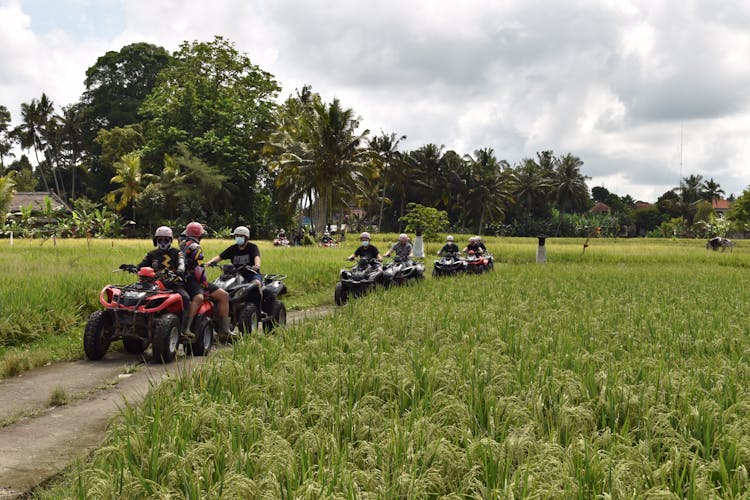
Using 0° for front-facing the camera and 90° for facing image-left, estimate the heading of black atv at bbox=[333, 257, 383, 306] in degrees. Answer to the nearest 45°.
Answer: approximately 45°

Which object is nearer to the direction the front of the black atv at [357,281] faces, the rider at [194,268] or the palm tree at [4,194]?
the rider

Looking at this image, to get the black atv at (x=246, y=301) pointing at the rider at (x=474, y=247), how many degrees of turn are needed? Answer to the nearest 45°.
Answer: approximately 180°

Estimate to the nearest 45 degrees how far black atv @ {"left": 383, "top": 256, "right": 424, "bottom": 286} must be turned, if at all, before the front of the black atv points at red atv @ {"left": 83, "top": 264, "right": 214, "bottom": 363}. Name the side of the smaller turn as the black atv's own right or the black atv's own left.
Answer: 0° — it already faces it

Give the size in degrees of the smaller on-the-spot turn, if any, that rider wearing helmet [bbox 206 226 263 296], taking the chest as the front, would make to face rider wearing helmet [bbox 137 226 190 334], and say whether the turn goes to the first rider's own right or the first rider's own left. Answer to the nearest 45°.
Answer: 0° — they already face them

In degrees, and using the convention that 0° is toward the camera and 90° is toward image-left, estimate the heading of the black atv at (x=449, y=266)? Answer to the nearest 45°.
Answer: approximately 45°

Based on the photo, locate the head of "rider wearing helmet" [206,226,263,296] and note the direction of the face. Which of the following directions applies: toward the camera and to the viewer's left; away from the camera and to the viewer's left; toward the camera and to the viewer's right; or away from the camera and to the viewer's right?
toward the camera and to the viewer's left

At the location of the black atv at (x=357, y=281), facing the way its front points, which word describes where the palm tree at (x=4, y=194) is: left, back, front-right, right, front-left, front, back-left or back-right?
right

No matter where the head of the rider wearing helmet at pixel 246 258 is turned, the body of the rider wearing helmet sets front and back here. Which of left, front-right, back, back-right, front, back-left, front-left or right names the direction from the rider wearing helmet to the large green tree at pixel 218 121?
back-right

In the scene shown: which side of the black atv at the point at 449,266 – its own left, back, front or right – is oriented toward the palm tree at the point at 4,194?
right

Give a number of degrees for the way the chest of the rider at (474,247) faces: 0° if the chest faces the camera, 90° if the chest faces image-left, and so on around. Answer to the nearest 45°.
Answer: approximately 45°

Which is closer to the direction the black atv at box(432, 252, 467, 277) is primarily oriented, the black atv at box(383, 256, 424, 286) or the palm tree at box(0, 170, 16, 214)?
the black atv

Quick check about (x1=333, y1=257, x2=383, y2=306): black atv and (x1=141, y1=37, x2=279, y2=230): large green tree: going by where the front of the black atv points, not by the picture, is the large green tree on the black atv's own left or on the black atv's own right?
on the black atv's own right
